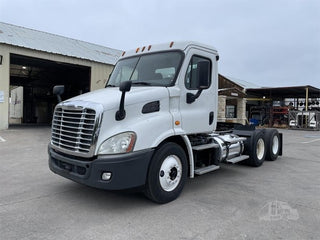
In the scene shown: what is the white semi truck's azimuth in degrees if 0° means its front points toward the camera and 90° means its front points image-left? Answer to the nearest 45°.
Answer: approximately 45°
